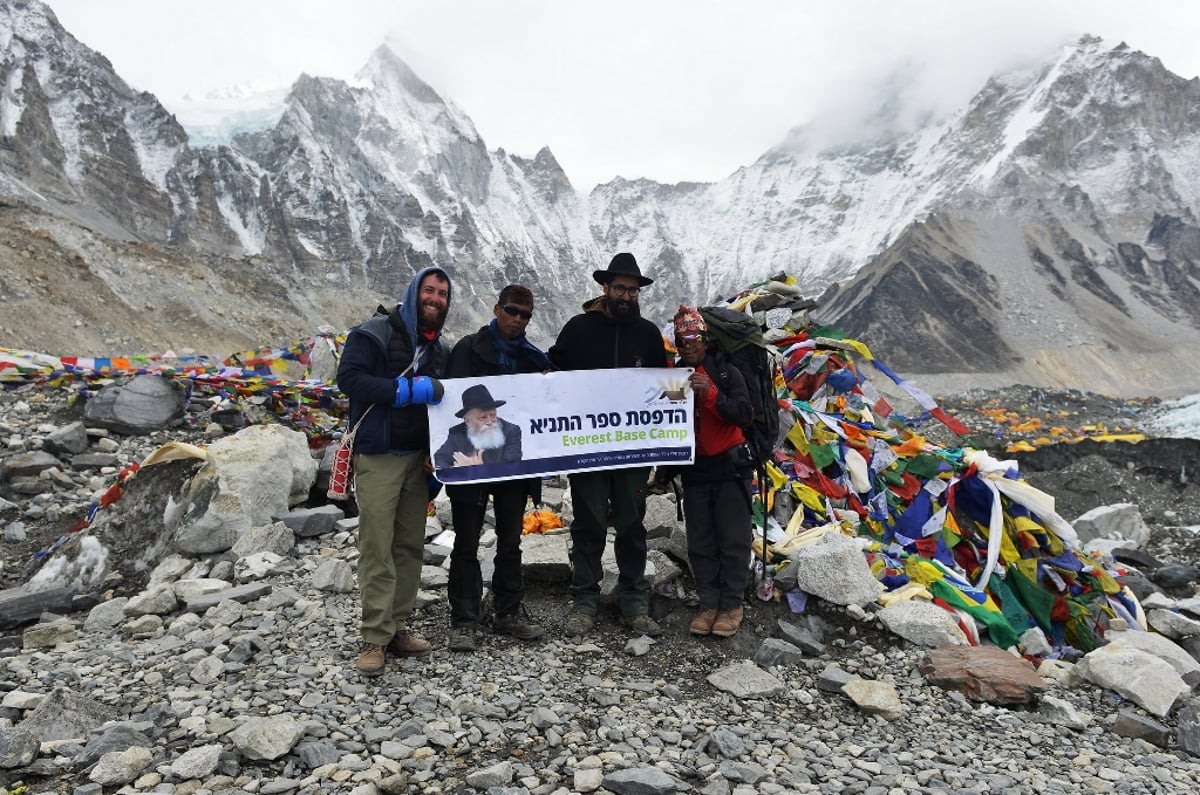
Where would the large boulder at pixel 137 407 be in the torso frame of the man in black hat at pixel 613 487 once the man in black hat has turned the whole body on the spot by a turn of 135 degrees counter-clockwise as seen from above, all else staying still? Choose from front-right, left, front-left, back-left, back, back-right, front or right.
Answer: left

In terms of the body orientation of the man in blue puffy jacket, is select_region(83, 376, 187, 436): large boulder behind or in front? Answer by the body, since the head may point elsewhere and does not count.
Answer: behind

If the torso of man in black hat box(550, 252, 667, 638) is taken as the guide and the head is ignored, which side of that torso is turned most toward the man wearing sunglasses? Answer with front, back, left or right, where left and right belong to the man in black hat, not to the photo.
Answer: right

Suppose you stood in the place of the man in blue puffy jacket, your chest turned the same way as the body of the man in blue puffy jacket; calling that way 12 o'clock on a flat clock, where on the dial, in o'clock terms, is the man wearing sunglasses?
The man wearing sunglasses is roughly at 10 o'clock from the man in blue puffy jacket.

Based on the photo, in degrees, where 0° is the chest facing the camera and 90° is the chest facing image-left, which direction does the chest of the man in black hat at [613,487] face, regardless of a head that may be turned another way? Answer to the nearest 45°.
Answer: approximately 0°

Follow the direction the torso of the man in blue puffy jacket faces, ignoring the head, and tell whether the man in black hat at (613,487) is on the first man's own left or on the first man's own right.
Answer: on the first man's own left

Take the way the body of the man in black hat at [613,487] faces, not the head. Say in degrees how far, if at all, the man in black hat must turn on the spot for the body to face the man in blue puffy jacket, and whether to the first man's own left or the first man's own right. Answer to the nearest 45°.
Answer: approximately 45° to the first man's own right
